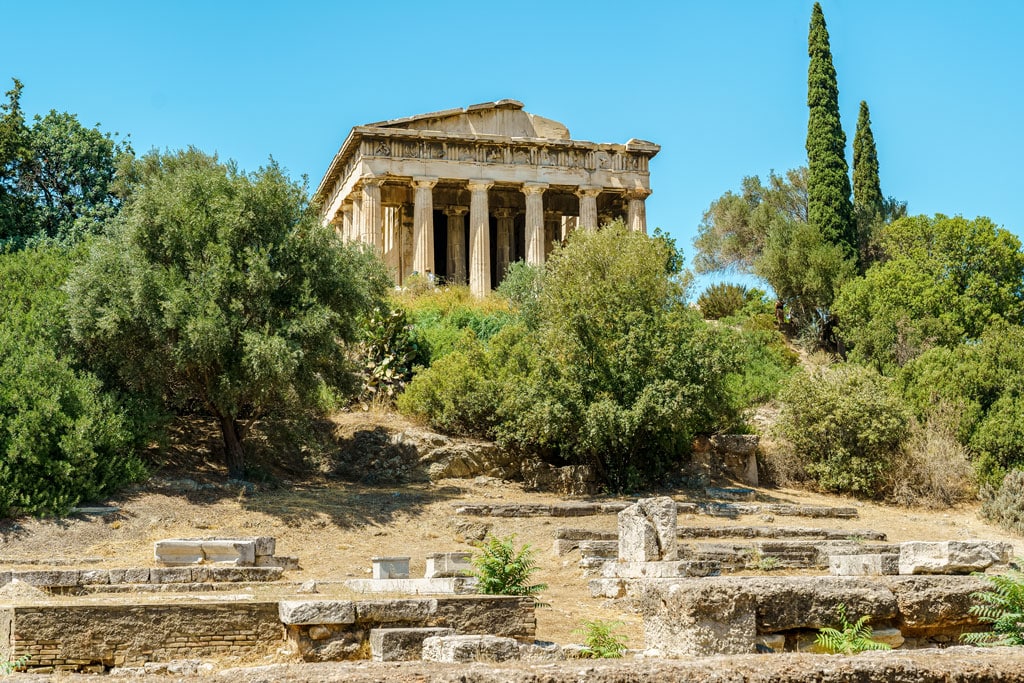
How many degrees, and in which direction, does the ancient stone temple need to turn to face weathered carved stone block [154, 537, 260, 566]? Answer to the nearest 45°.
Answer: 0° — it already faces it

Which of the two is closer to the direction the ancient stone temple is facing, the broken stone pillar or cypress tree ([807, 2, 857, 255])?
the broken stone pillar

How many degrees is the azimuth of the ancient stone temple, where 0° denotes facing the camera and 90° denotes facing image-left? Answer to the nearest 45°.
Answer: approximately 0°

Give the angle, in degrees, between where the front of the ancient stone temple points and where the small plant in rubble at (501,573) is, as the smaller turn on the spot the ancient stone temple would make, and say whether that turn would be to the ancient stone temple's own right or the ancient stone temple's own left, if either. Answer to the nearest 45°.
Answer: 0° — it already faces it

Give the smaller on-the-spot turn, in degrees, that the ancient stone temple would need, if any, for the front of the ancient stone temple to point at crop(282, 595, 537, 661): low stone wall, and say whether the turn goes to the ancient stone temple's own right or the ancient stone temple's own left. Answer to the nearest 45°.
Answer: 0° — it already faces it

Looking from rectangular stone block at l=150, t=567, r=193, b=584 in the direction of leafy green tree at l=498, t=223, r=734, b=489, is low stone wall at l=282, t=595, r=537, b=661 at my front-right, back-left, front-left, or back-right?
back-right

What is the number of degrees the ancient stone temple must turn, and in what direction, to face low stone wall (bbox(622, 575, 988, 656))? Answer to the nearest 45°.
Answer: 0° — it already faces it

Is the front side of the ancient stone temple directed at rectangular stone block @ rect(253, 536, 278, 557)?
yes

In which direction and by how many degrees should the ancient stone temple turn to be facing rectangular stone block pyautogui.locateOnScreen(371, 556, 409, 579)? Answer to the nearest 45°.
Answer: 0° — it already faces it

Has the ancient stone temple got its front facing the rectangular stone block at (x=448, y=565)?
yes

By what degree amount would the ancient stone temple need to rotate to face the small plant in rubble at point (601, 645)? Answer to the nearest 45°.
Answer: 0° — it already faces it
